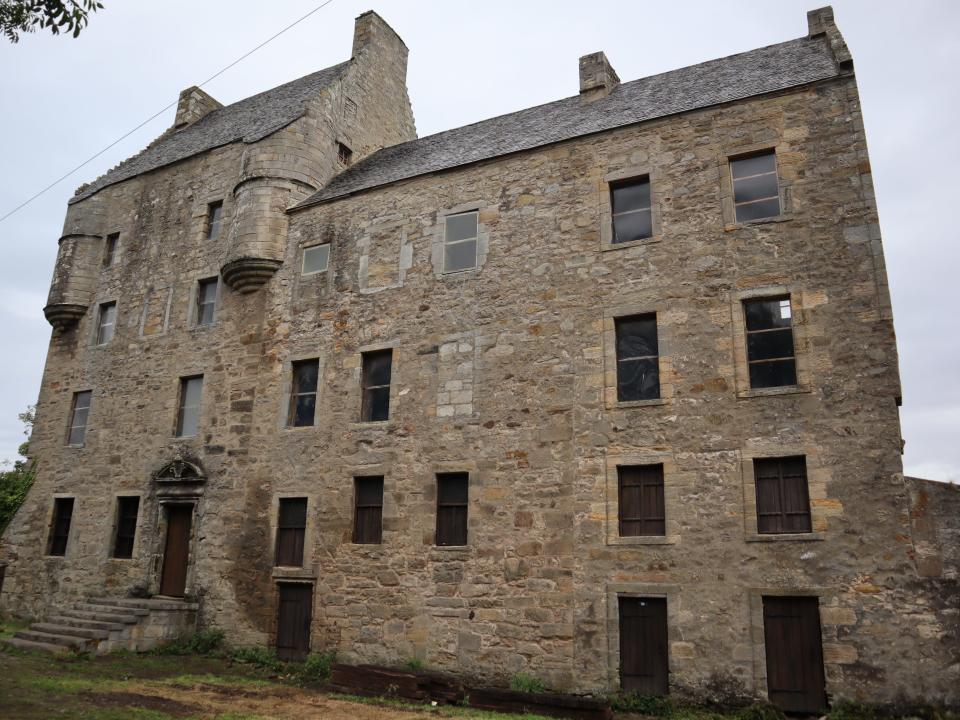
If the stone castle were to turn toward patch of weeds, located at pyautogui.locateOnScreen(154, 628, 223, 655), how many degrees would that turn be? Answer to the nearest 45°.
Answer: approximately 90° to its right

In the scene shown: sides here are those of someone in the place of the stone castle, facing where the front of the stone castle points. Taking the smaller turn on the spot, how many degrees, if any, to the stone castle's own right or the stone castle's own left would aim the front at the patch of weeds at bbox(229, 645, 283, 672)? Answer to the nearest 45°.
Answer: approximately 90° to the stone castle's own right
